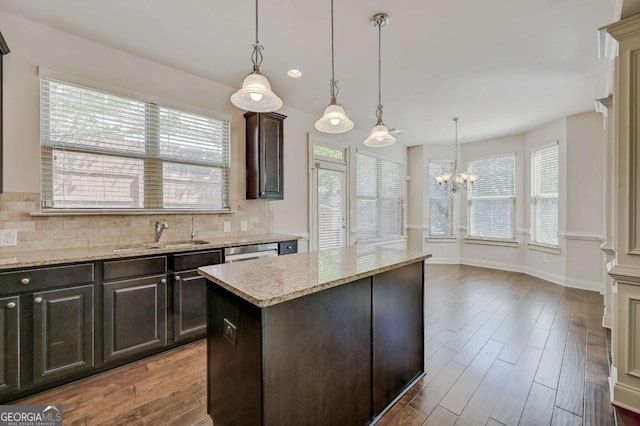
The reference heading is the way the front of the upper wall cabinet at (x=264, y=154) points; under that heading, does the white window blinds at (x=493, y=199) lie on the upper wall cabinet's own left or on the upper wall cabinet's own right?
on the upper wall cabinet's own left

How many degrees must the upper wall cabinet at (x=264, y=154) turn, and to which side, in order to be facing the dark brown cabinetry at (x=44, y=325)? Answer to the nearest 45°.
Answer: approximately 90° to its right

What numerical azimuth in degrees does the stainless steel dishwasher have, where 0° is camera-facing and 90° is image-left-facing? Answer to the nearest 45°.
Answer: approximately 315°

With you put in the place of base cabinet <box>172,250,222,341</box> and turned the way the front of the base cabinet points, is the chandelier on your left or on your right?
on your left

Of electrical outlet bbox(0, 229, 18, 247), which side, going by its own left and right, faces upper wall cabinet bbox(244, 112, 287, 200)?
left

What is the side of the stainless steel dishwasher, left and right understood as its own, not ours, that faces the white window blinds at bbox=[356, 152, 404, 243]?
left

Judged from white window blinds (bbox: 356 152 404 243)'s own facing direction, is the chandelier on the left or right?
on its left

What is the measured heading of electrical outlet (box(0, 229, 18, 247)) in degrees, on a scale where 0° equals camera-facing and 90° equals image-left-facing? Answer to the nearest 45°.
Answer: approximately 0°

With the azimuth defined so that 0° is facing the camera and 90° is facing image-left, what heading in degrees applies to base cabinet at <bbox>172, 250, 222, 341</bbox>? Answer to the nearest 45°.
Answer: approximately 315°

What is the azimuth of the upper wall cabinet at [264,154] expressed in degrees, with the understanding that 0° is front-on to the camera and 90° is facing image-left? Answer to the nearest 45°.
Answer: approximately 315°
